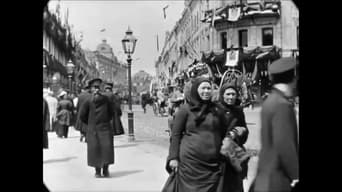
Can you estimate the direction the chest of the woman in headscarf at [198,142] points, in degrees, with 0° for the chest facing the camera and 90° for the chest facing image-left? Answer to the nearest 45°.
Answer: approximately 315°

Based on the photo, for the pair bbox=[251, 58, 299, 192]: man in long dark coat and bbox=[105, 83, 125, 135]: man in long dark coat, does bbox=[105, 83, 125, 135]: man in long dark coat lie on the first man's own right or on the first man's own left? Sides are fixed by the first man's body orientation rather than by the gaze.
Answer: on the first man's own left

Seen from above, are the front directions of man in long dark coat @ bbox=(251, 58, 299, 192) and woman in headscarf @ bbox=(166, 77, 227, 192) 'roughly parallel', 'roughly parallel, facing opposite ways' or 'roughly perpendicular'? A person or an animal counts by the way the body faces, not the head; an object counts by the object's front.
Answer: roughly perpendicular

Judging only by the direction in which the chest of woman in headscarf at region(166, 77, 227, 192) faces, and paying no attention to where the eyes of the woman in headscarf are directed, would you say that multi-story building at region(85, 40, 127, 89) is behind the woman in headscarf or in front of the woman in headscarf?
behind

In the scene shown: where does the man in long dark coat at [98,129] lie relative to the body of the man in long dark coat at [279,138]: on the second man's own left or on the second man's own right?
on the second man's own left
